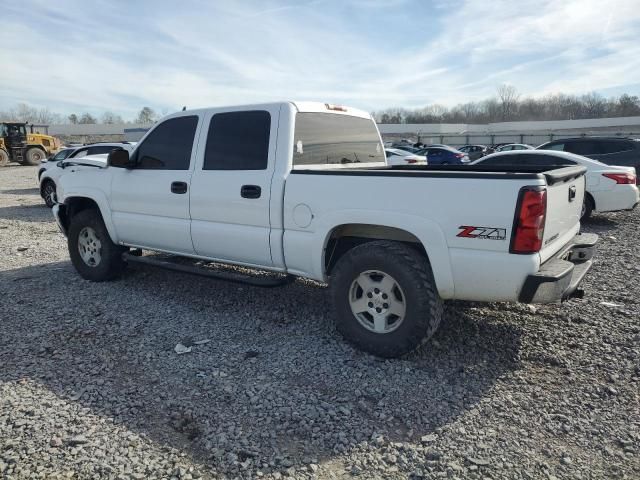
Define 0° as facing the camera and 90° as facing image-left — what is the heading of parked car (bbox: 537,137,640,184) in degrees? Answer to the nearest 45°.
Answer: approximately 90°

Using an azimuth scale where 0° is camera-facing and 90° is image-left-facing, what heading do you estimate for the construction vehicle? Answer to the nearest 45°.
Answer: approximately 90°

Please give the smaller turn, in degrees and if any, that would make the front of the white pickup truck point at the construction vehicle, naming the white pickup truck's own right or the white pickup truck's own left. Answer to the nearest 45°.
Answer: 0° — it already faces it

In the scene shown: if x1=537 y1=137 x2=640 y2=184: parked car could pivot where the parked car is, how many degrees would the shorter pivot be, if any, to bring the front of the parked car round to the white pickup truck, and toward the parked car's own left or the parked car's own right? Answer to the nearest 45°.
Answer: approximately 90° to the parked car's own left

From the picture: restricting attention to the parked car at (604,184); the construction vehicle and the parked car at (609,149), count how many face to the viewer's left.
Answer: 3

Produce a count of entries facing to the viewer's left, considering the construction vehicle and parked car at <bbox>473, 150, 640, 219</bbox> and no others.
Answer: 2

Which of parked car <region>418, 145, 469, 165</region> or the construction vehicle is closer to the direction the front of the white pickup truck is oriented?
the construction vehicle

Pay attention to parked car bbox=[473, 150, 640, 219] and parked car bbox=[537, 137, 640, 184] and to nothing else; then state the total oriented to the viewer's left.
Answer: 2

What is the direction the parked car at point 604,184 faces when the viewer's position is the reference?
facing to the left of the viewer

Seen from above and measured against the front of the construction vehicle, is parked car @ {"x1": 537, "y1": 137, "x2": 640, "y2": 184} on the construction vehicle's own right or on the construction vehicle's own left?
on the construction vehicle's own left

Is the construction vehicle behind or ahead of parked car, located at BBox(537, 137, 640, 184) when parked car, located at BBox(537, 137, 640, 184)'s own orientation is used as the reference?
ahead

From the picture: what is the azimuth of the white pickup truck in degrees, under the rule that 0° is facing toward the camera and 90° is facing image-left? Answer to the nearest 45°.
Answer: approximately 135°

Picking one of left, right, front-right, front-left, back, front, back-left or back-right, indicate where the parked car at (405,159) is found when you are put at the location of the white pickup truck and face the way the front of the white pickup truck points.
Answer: front-right
